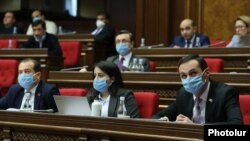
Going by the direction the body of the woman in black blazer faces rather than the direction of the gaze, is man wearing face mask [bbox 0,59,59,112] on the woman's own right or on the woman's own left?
on the woman's own right

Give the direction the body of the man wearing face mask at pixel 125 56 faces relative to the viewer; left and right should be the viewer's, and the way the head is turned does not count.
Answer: facing the viewer and to the left of the viewer

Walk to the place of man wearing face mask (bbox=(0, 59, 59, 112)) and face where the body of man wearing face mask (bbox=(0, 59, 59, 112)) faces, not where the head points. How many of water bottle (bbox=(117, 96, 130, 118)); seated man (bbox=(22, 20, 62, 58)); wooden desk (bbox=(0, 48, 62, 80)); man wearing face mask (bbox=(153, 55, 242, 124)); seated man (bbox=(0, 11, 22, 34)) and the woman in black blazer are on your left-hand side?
3

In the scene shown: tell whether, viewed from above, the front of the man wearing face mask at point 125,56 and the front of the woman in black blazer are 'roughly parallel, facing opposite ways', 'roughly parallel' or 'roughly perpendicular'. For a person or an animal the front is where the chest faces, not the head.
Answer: roughly parallel

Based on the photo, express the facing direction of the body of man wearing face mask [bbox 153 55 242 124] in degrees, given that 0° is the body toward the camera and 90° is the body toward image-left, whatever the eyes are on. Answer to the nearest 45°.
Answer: approximately 45°

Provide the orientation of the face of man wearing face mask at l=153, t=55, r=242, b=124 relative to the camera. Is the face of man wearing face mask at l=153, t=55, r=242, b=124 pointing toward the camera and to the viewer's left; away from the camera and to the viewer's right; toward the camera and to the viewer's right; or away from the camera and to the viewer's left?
toward the camera and to the viewer's left

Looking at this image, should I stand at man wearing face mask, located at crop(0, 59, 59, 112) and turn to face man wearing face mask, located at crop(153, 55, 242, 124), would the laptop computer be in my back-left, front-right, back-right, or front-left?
front-right

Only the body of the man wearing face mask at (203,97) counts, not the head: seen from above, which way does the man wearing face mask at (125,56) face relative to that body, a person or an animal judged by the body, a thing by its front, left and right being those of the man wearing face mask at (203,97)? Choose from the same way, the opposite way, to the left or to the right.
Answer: the same way

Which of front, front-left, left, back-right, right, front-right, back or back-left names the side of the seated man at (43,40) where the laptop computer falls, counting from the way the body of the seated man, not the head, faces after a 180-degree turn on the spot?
back-right

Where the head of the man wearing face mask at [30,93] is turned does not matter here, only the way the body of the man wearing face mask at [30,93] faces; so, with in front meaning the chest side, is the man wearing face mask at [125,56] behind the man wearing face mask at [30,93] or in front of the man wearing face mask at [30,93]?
behind

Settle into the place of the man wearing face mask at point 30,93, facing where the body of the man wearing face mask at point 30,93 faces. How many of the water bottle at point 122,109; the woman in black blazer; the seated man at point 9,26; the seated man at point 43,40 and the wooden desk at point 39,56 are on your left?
2

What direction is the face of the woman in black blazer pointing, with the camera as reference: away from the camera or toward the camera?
toward the camera
